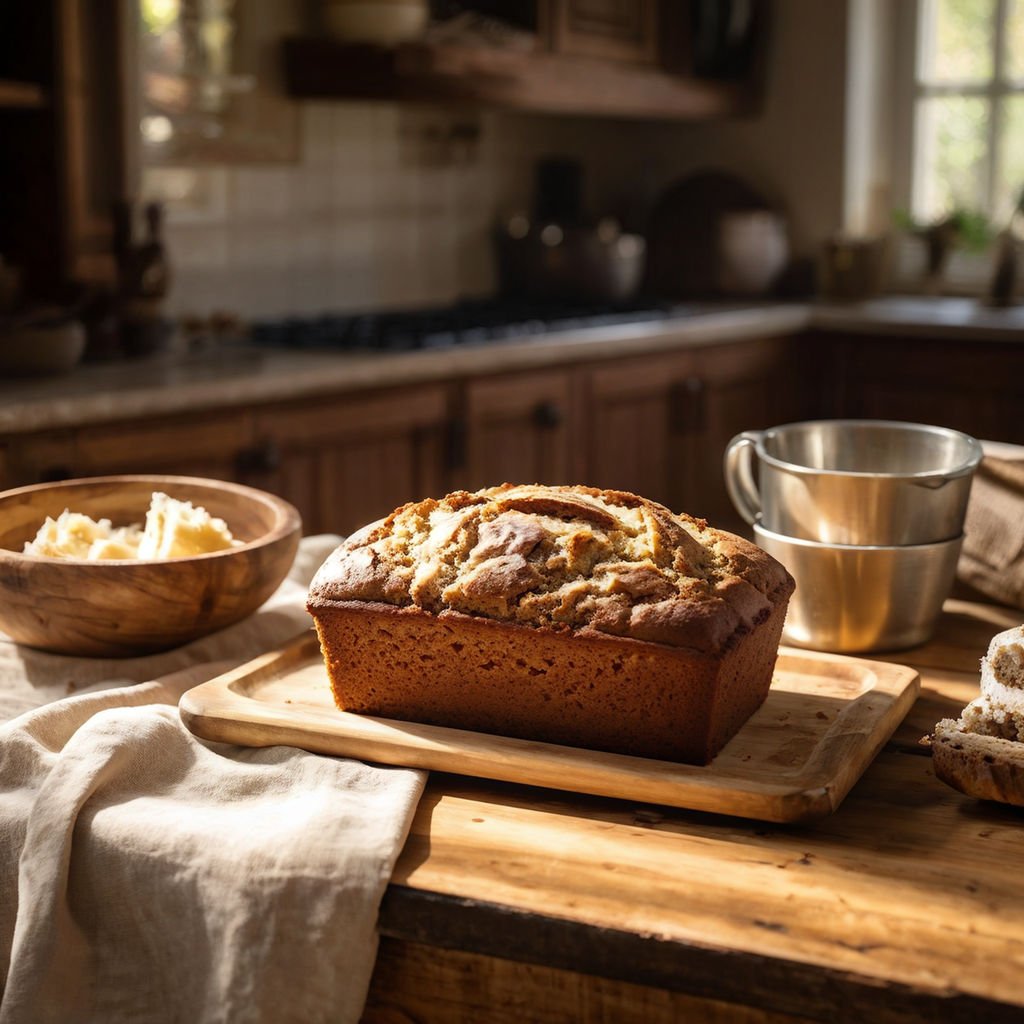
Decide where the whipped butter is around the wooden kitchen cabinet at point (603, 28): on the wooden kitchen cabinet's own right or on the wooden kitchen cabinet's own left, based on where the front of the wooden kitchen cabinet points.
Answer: on the wooden kitchen cabinet's own right

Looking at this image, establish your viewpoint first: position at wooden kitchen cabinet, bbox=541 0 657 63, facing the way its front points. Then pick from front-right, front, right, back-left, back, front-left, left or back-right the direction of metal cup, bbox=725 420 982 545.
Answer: front-right

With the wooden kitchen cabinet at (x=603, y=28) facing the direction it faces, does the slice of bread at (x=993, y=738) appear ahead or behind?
ahead

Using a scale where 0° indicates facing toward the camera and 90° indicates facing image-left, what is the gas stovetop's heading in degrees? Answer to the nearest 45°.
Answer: approximately 315°

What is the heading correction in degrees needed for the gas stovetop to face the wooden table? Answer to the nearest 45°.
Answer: approximately 45° to its right

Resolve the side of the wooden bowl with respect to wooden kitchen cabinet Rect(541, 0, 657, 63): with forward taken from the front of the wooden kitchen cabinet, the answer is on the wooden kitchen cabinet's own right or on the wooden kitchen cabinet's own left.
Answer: on the wooden kitchen cabinet's own right

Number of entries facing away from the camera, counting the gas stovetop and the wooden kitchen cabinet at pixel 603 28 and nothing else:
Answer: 0

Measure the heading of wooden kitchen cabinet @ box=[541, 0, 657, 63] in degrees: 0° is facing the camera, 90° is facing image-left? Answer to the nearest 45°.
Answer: approximately 315°

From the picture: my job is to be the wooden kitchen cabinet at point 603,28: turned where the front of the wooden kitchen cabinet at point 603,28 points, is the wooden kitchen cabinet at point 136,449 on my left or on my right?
on my right
